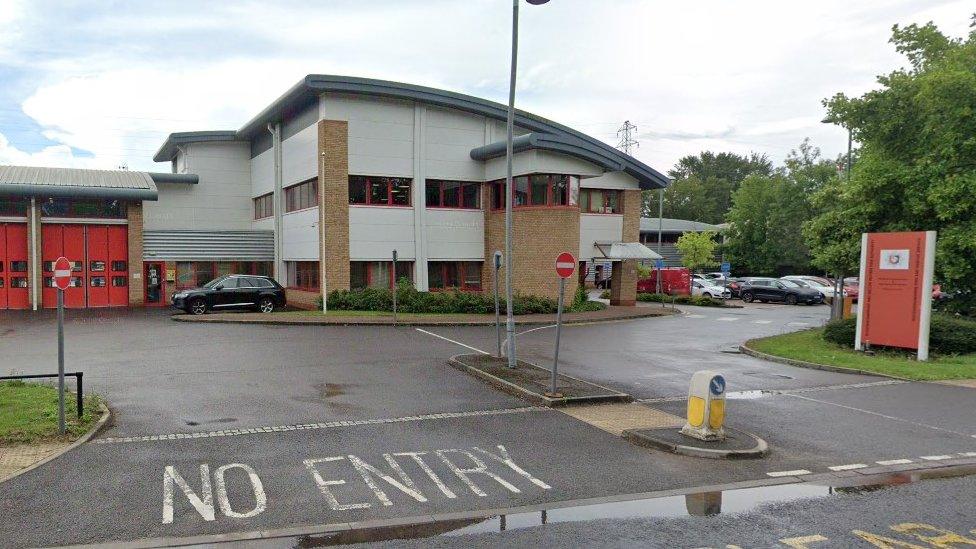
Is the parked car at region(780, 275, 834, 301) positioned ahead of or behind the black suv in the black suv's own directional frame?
behind

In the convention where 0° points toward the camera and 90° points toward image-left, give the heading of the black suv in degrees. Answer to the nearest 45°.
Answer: approximately 90°

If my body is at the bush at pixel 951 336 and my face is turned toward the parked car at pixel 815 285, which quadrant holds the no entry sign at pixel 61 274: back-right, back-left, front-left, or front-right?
back-left

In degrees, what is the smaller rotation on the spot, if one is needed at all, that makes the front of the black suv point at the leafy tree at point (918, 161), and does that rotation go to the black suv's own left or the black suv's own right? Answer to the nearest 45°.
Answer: approximately 135° to the black suv's own left

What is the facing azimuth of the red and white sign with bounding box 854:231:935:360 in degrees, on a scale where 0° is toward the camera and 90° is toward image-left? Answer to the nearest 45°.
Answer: approximately 45°

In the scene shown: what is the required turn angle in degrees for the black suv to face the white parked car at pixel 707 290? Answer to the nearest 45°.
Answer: approximately 180°

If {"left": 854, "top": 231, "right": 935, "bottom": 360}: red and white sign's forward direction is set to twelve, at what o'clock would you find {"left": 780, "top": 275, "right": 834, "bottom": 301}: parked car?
The parked car is roughly at 6 o'clock from the red and white sign.
